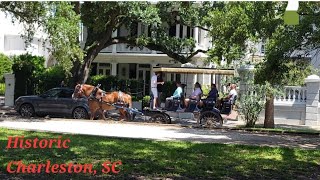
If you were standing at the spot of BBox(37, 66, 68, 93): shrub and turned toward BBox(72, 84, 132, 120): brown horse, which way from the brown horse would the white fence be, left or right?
left

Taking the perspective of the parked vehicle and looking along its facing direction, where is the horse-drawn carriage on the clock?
The horse-drawn carriage is roughly at 7 o'clock from the parked vehicle.

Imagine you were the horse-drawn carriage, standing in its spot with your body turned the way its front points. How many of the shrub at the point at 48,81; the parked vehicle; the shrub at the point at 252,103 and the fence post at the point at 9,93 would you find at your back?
1

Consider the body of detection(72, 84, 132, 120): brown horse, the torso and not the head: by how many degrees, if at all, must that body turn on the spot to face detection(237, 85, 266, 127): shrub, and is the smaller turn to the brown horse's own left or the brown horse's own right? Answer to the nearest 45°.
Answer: approximately 180°

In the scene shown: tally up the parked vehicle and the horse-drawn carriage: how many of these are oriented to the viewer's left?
2

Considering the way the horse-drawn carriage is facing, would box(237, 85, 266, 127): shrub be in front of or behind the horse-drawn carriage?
behind

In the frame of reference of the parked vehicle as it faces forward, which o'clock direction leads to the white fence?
The white fence is roughly at 6 o'clock from the parked vehicle.

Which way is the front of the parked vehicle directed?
to the viewer's left

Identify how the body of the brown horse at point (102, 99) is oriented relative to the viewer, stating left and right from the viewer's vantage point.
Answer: facing to the left of the viewer

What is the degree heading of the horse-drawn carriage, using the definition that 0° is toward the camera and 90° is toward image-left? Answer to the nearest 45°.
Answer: approximately 90°

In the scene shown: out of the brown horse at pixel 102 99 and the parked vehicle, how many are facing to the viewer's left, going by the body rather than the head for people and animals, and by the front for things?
2
